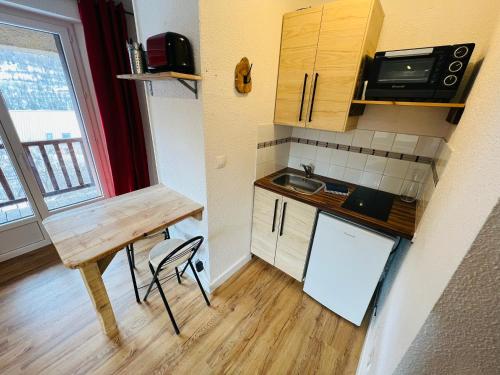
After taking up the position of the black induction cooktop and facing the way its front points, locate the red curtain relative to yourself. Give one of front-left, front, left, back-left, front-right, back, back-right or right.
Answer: front-right

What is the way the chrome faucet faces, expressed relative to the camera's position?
facing the viewer and to the left of the viewer

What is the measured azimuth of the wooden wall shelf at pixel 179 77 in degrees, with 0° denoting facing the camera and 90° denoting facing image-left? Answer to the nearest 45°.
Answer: approximately 45°

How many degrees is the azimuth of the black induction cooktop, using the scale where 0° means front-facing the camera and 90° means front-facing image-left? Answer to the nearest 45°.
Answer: approximately 45°

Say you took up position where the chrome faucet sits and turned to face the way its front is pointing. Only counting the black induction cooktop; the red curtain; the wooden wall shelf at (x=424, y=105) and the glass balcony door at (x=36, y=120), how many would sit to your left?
2

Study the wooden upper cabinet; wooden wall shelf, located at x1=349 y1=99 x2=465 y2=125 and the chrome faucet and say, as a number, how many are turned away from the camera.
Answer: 0

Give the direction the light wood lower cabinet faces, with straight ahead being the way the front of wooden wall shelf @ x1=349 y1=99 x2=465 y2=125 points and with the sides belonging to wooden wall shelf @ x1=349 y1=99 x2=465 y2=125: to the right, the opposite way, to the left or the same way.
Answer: the same way

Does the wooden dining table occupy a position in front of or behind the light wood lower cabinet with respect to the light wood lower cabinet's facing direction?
in front

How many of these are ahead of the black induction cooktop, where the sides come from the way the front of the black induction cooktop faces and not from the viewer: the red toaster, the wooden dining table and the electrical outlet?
3

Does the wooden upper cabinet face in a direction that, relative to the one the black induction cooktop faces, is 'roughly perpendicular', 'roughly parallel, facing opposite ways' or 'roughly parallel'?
roughly parallel

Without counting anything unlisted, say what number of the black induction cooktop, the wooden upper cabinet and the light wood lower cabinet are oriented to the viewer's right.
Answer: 0

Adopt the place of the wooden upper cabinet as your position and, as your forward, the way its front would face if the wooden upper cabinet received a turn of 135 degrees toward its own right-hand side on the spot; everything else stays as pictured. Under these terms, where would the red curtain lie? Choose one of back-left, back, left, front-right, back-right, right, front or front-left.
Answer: left

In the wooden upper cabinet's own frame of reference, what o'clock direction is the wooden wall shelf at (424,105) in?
The wooden wall shelf is roughly at 8 o'clock from the wooden upper cabinet.

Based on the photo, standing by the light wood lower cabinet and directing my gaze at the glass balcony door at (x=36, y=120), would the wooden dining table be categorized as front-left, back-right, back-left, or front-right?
front-left
